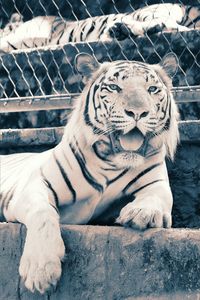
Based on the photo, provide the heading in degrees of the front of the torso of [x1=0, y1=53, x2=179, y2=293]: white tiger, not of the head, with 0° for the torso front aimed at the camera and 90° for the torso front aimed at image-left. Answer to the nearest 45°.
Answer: approximately 315°
